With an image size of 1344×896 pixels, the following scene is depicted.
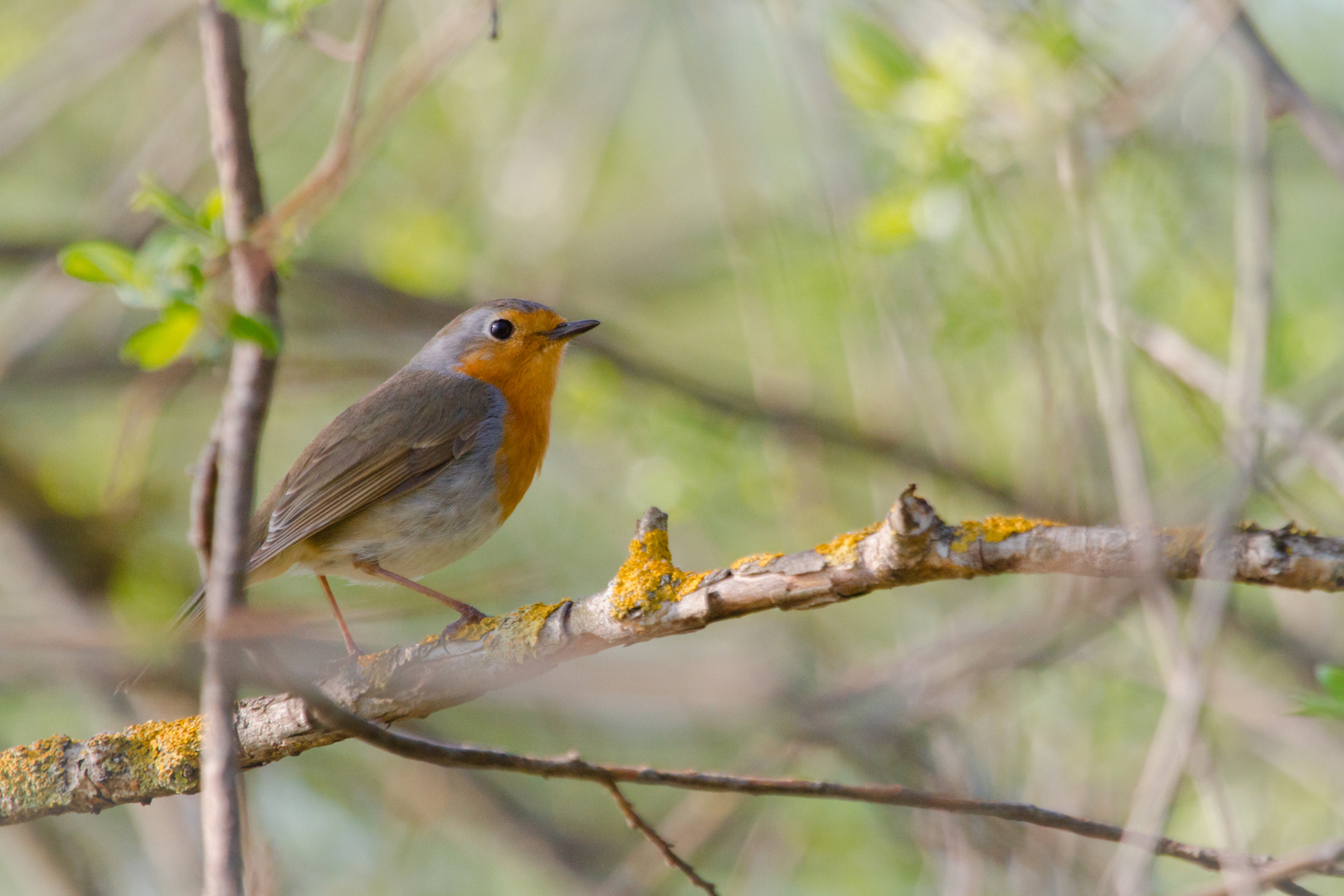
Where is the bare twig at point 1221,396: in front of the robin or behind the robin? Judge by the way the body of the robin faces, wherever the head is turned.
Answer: in front

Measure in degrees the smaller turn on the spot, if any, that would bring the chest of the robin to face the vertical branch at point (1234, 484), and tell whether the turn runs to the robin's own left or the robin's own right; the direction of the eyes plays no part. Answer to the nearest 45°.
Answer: approximately 45° to the robin's own right

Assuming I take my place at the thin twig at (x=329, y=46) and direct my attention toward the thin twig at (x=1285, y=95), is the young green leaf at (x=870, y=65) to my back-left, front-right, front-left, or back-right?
front-left

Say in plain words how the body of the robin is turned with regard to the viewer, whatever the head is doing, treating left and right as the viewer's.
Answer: facing to the right of the viewer

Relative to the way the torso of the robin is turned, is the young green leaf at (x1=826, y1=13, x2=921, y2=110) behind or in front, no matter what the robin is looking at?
in front

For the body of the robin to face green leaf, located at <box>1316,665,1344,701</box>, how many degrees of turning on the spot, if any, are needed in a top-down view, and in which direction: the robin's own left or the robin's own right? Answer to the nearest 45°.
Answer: approximately 45° to the robin's own left

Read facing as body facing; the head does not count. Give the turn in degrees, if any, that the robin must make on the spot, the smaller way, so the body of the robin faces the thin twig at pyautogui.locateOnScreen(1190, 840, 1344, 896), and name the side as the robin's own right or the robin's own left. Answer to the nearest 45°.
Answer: approximately 45° to the robin's own right
